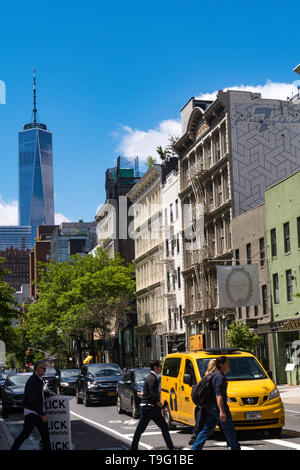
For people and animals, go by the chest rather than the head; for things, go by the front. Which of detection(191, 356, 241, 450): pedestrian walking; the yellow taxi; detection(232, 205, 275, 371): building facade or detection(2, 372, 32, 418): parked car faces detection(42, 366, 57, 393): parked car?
the building facade

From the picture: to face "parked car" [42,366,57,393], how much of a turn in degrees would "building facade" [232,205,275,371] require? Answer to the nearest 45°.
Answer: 0° — it already faces it

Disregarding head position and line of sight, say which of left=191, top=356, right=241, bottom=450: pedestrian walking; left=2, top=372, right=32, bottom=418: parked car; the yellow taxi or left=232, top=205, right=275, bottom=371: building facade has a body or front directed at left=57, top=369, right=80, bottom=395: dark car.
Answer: the building facade

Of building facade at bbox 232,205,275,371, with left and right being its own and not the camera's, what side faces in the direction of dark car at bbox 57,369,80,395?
front

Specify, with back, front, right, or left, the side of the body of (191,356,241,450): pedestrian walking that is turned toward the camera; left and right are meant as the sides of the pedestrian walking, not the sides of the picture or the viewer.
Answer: right

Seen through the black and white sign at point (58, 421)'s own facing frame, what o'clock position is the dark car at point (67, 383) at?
The dark car is roughly at 6 o'clock from the black and white sign.

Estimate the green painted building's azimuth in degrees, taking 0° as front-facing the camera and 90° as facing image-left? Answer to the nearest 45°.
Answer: approximately 45°

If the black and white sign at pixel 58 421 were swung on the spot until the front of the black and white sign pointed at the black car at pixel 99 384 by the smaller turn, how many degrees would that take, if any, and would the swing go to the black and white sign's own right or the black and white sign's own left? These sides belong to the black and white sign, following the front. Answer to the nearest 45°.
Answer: approximately 180°
